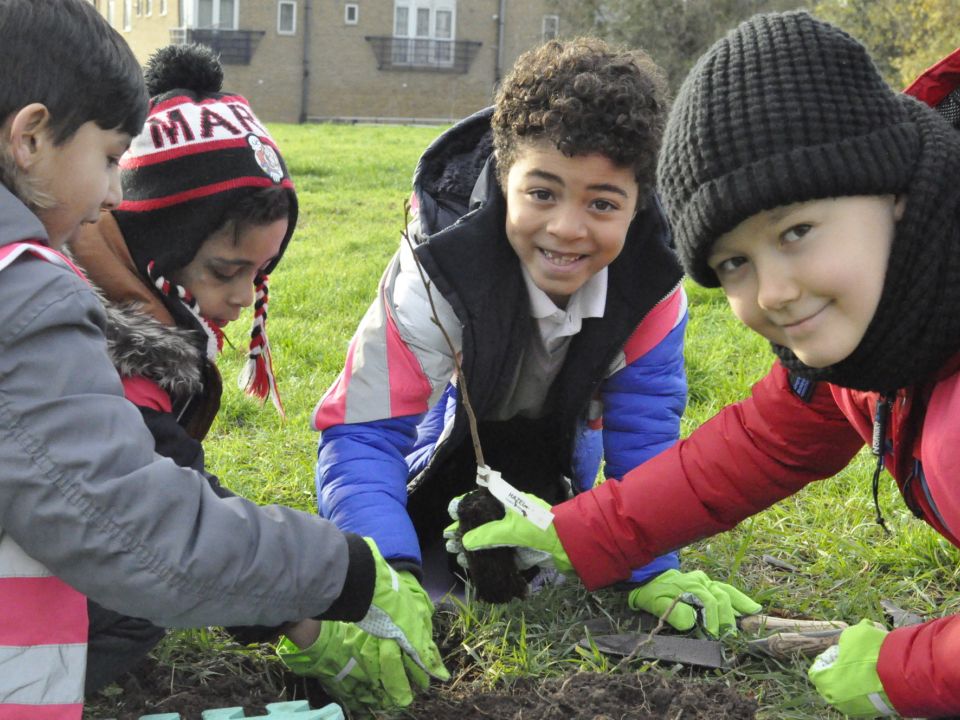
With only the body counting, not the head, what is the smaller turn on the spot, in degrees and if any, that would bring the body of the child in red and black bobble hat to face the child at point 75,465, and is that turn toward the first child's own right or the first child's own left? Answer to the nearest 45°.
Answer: approximately 45° to the first child's own right

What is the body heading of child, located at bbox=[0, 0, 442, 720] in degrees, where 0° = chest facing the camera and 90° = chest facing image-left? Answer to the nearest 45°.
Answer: approximately 270°

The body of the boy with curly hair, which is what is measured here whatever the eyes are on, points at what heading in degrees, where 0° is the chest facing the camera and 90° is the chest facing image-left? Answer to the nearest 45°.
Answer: approximately 0°

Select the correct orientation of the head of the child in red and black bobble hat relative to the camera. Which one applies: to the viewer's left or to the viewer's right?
to the viewer's right

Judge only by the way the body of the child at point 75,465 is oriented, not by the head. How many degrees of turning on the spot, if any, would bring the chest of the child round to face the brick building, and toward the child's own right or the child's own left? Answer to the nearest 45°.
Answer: approximately 90° to the child's own left

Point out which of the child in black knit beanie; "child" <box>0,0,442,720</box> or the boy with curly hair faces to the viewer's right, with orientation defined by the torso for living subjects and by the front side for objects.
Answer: the child

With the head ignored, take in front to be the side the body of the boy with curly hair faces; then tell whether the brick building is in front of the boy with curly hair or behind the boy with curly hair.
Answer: behind

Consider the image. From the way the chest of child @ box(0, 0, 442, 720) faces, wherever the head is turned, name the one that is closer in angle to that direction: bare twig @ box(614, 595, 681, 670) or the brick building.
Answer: the bare twig

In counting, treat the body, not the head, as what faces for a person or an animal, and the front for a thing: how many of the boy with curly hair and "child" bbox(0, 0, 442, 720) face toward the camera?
1

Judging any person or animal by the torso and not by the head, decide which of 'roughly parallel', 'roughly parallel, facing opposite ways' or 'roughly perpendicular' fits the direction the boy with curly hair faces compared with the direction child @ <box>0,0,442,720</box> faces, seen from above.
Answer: roughly perpendicular

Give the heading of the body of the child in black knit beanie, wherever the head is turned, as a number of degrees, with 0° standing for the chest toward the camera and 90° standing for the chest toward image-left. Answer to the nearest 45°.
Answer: approximately 45°

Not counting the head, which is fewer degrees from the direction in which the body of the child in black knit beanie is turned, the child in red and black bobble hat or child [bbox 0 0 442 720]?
the child
